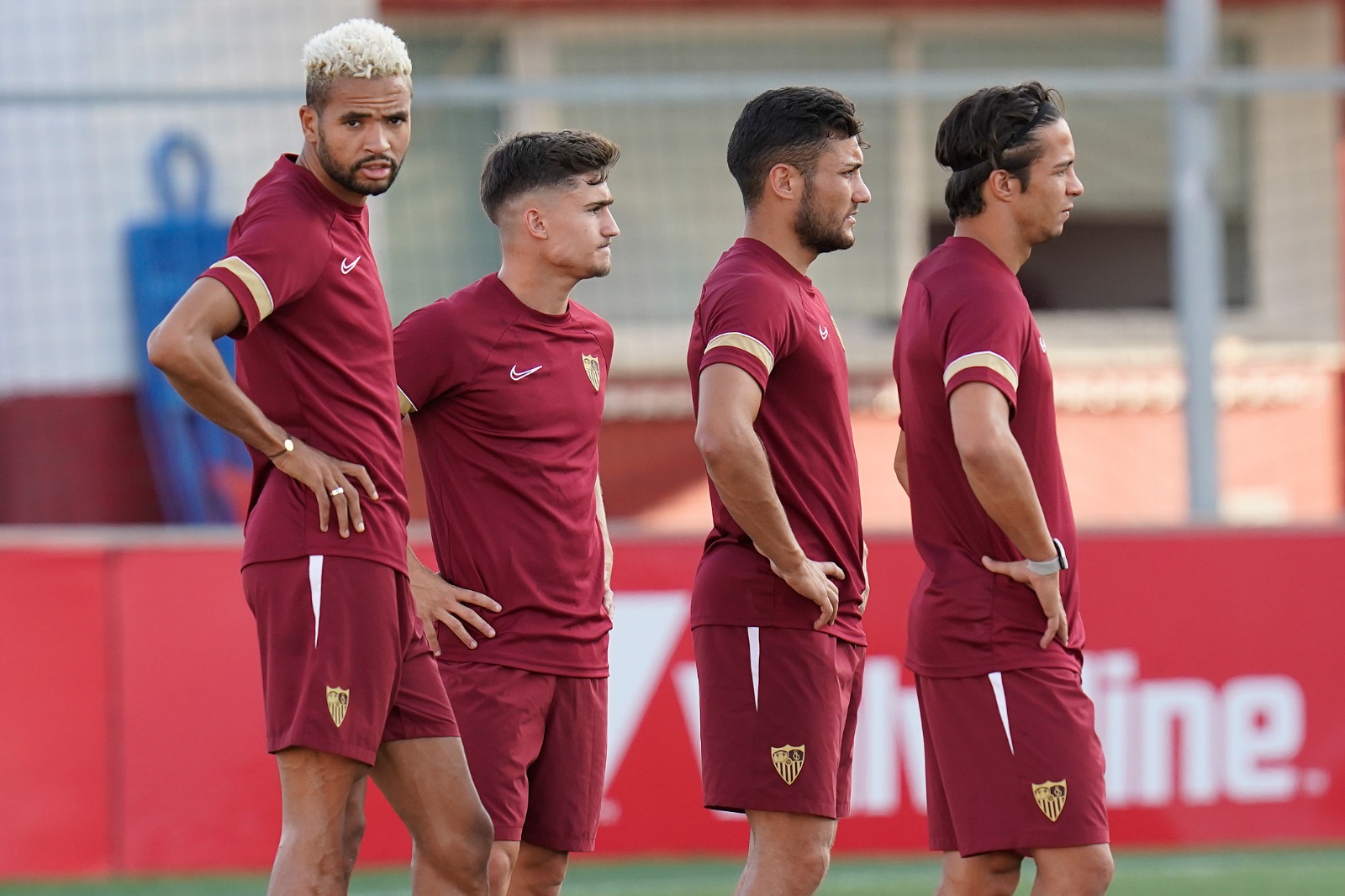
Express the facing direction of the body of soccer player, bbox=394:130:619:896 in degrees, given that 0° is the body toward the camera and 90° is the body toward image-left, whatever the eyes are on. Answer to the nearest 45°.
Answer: approximately 315°

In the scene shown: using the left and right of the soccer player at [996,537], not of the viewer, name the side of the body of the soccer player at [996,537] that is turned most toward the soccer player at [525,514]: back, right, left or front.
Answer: back

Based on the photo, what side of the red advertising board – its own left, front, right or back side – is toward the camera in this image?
front

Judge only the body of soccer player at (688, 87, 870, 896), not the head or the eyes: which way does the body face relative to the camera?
to the viewer's right

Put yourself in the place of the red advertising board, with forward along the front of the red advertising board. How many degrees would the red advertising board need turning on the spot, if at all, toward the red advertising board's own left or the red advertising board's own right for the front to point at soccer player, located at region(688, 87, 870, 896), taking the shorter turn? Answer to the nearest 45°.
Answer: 0° — it already faces them

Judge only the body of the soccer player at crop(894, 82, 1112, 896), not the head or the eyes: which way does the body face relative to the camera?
to the viewer's right

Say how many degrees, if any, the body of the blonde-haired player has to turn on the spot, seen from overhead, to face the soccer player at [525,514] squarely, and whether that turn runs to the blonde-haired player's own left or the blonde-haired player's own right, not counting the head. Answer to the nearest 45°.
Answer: approximately 45° to the blonde-haired player's own left

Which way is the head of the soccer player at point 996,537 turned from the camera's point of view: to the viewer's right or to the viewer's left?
to the viewer's right
